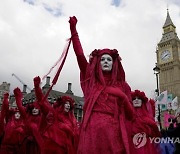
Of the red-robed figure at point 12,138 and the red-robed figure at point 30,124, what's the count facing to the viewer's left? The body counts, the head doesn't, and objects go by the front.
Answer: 0

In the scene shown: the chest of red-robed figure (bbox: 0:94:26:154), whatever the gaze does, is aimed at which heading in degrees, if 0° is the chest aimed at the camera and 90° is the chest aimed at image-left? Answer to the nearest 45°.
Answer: approximately 315°

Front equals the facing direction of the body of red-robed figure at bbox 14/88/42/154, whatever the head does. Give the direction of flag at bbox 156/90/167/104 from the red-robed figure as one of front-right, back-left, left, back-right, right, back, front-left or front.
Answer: left

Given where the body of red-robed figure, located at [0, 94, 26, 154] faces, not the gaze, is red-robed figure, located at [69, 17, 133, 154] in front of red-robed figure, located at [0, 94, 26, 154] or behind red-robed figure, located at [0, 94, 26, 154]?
in front

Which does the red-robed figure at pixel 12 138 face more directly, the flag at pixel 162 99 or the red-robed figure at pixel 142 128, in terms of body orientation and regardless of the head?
the red-robed figure

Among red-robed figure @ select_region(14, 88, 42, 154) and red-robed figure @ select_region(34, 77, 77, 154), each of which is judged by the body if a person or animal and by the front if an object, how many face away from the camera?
0

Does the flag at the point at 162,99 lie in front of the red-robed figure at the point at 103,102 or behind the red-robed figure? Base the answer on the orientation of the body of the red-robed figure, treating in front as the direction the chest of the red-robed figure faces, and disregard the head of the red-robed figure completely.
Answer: behind

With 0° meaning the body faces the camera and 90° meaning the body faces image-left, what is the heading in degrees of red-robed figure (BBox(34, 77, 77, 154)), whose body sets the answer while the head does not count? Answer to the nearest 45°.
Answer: approximately 315°

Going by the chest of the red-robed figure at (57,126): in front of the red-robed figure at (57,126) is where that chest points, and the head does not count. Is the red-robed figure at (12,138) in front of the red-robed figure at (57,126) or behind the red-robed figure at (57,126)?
behind
